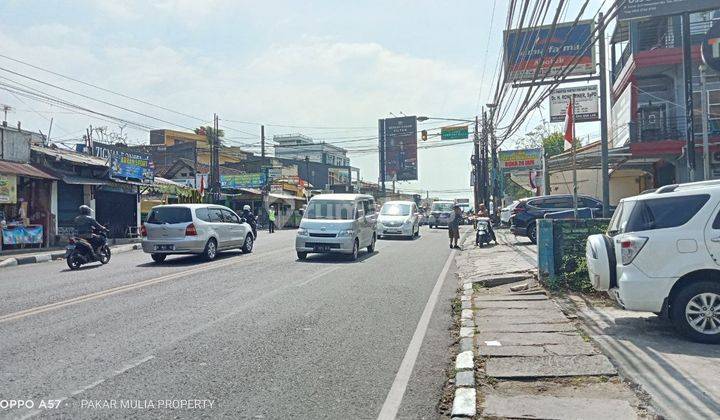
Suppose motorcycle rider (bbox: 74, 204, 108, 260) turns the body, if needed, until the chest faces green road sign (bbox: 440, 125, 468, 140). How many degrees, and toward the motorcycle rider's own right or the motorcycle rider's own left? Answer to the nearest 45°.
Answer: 0° — they already face it

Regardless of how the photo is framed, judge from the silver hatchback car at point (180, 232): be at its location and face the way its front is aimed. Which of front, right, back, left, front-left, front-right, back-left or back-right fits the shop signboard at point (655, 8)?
right

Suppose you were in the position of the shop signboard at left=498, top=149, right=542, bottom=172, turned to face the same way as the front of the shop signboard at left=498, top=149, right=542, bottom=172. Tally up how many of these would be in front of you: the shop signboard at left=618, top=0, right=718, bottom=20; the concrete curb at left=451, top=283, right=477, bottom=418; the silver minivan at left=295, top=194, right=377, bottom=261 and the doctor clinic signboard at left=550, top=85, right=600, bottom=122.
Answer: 4

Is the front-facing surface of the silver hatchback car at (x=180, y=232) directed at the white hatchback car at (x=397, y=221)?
yes

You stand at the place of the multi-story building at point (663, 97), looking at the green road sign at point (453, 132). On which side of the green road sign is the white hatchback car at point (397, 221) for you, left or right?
left

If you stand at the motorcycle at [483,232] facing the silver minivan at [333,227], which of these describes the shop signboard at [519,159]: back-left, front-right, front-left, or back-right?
back-right

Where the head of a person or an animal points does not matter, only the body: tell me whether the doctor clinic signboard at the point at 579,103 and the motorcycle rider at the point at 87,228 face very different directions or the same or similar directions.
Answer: very different directions

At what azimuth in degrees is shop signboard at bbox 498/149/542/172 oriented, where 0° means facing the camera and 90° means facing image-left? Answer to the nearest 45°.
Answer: approximately 0°

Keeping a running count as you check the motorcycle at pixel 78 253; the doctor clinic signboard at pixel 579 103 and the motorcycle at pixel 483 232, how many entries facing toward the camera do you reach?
2

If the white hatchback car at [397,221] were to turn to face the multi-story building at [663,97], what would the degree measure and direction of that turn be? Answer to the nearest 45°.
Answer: approximately 90° to its left

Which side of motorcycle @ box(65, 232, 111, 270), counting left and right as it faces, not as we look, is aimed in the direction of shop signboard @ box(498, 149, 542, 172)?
front

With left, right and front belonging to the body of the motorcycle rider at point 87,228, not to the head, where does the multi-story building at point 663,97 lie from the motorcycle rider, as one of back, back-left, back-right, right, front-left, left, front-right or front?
front-right

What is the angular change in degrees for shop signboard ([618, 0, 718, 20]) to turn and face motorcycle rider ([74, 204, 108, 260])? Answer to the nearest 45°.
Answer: approximately 45° to its right

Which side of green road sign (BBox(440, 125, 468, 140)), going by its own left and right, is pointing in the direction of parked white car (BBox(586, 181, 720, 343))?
front
